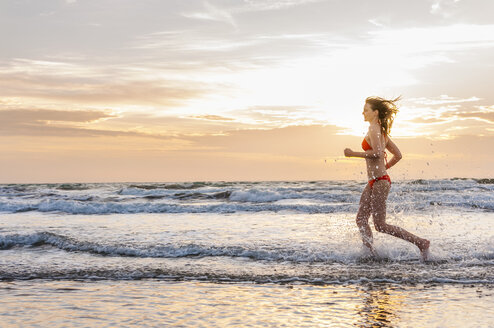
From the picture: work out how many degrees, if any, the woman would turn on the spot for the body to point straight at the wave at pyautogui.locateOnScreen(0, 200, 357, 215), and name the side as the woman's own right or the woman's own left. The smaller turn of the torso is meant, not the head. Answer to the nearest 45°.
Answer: approximately 45° to the woman's own right

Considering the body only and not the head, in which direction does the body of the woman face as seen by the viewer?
to the viewer's left

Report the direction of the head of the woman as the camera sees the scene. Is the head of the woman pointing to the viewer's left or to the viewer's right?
to the viewer's left
